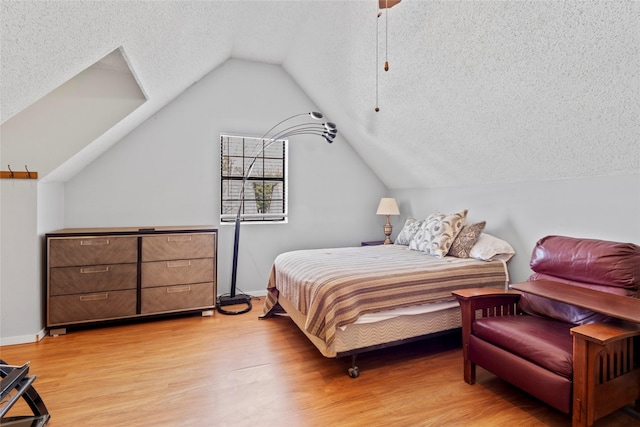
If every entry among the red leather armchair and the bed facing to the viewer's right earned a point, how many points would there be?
0

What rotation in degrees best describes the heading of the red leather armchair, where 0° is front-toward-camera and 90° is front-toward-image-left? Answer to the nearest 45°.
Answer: approximately 45°

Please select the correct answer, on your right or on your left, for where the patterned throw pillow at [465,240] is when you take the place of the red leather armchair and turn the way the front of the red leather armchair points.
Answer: on your right

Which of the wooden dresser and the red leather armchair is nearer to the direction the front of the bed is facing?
the wooden dresser

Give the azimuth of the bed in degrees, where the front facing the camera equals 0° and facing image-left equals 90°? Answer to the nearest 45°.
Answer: approximately 45°

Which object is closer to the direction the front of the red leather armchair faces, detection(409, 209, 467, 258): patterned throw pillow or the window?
the window

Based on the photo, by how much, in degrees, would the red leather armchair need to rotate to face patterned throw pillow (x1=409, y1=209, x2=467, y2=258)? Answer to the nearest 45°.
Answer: approximately 90° to its right

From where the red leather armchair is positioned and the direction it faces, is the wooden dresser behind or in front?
in front

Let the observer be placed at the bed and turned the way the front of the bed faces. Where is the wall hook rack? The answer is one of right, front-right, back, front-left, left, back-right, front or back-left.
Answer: front-right

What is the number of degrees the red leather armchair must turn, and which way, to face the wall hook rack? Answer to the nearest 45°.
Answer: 0° — it already faces it

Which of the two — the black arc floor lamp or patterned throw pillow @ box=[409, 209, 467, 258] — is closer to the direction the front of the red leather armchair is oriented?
the black arc floor lamp
